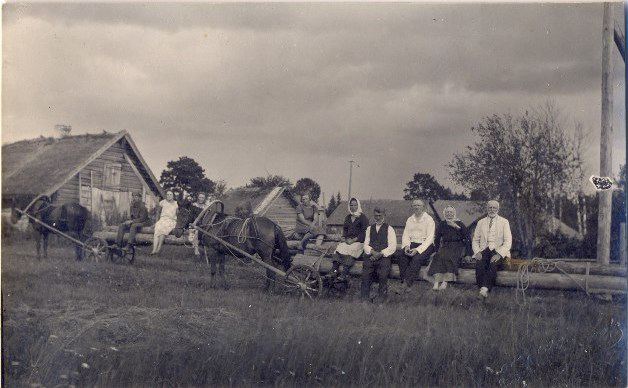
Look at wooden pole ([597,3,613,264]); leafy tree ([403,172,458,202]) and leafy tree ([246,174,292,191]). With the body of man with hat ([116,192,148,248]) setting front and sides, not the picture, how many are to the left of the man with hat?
3

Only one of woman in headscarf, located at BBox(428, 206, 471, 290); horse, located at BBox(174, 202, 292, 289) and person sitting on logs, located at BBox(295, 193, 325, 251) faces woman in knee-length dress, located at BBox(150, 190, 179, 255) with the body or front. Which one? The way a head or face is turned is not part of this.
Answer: the horse

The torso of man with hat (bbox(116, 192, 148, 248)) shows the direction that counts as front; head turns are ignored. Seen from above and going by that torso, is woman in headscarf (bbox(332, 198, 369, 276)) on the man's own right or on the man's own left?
on the man's own left

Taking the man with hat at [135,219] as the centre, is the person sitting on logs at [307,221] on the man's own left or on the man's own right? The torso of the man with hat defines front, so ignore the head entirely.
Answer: on the man's own left

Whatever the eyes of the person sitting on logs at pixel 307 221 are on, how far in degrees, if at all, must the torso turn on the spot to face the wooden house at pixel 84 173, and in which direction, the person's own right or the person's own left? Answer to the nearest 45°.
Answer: approximately 90° to the person's own right

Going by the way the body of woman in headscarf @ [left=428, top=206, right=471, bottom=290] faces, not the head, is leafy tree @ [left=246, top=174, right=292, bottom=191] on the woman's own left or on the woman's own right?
on the woman's own right

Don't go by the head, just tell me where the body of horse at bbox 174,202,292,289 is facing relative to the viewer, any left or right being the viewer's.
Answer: facing to the left of the viewer

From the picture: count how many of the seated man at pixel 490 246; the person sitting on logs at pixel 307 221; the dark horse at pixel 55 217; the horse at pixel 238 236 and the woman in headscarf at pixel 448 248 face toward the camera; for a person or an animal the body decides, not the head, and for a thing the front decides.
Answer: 3

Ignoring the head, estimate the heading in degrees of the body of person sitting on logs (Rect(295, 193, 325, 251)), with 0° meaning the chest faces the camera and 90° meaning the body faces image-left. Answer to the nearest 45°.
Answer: approximately 0°

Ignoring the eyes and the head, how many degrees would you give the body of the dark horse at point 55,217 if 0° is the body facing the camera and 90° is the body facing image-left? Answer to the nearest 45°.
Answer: approximately 90°

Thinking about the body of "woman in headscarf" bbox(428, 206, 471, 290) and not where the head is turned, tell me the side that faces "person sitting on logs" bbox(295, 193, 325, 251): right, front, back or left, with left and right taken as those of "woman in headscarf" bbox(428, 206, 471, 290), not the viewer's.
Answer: right
